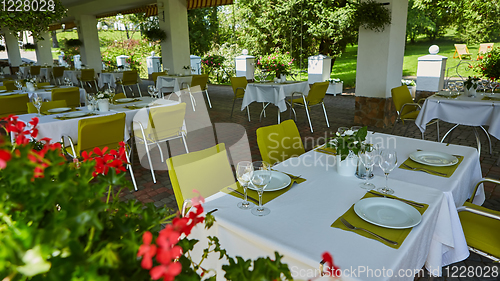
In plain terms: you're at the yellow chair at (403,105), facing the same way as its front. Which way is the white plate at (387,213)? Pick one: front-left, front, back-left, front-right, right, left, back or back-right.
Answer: front-right

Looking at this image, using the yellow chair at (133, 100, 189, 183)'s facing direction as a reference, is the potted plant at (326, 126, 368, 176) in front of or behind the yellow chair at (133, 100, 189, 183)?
behind

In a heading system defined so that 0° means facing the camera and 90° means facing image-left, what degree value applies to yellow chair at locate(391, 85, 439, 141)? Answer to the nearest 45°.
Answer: approximately 315°

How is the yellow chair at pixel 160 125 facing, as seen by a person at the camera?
facing away from the viewer and to the left of the viewer

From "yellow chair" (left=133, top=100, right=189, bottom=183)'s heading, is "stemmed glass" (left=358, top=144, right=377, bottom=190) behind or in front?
behind

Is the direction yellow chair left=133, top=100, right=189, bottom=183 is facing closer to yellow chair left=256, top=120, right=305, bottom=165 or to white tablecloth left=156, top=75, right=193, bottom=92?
the white tablecloth

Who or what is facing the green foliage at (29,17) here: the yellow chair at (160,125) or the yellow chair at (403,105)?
the yellow chair at (160,125)

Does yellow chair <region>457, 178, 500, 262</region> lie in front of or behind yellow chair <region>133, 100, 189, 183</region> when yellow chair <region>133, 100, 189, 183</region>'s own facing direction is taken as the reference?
behind

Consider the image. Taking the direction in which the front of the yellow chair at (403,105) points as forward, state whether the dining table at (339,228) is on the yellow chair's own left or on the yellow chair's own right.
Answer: on the yellow chair's own right

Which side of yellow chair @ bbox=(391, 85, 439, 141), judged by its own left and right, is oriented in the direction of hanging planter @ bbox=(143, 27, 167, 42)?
back
